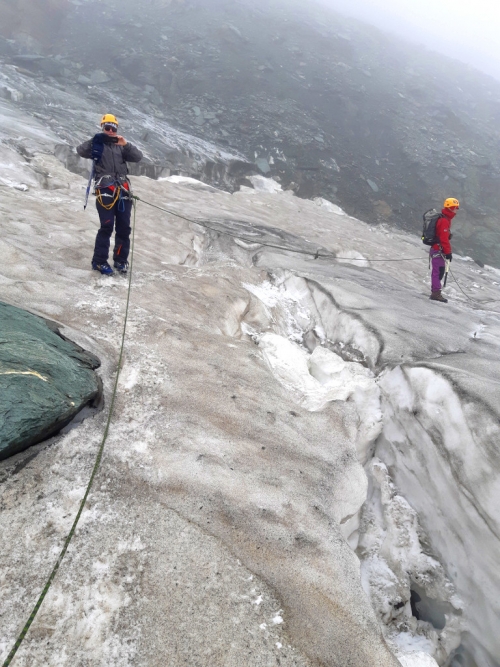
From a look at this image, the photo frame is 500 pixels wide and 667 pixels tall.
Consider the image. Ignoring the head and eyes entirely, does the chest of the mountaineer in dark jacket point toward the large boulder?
yes

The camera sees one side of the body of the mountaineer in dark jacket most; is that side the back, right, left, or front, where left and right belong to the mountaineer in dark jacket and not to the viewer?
front

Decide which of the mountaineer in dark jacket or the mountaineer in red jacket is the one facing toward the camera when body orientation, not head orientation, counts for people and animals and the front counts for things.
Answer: the mountaineer in dark jacket

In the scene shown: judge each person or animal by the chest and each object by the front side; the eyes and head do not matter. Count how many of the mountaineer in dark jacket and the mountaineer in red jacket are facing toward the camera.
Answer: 1

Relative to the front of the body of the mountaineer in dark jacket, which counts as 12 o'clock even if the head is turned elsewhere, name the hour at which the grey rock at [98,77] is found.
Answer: The grey rock is roughly at 6 o'clock from the mountaineer in dark jacket.

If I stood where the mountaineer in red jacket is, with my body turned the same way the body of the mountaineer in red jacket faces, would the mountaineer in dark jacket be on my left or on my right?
on my right

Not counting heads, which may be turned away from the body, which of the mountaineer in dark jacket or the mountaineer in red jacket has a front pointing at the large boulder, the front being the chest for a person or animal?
the mountaineer in dark jacket

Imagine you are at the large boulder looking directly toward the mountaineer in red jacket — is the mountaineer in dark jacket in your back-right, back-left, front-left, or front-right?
front-left

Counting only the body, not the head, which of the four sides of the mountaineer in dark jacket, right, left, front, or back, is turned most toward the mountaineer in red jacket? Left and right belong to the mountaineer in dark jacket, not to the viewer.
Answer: left

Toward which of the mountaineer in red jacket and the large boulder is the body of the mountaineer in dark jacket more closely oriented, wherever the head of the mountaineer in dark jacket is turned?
the large boulder

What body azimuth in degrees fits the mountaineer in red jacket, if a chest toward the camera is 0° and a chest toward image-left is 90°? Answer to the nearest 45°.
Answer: approximately 270°
